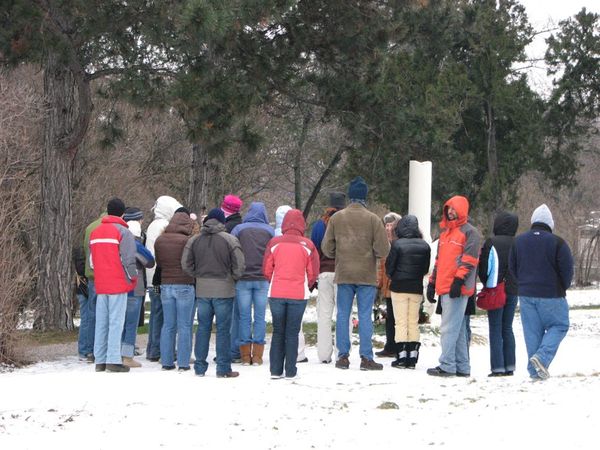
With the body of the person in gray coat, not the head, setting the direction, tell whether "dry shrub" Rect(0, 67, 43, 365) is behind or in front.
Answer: in front

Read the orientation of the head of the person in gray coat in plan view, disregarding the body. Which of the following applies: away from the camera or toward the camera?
away from the camera

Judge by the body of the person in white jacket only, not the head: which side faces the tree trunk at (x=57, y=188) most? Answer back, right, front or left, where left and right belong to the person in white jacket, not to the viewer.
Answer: left

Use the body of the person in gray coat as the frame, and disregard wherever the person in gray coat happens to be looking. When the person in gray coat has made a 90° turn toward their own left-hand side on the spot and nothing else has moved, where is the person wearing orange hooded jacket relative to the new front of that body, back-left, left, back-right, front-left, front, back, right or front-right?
back

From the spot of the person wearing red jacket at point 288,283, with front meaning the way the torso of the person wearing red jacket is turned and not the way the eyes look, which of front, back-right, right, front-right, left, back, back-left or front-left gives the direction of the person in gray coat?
left

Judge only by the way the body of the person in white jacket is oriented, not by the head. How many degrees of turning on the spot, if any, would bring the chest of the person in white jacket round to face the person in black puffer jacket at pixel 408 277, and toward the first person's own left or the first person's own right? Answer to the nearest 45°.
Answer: approximately 45° to the first person's own right

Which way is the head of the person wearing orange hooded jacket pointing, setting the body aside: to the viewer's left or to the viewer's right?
to the viewer's left

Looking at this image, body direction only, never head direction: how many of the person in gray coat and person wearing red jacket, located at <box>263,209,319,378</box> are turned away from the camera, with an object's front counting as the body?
2

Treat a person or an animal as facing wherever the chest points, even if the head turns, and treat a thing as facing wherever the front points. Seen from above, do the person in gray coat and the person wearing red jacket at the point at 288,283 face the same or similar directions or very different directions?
same or similar directions

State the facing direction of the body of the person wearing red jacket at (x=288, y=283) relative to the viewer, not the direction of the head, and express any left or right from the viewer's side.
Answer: facing away from the viewer

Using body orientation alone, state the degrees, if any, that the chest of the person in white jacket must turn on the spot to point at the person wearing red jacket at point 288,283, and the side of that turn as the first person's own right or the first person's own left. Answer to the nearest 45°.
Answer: approximately 90° to the first person's own right

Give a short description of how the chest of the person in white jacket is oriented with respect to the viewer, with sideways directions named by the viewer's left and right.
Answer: facing away from the viewer and to the right of the viewer

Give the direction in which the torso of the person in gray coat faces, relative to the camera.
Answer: away from the camera

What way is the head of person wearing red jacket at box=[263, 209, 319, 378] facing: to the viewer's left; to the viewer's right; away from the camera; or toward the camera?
away from the camera

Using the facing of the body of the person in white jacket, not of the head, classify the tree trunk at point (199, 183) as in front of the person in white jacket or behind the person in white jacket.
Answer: in front

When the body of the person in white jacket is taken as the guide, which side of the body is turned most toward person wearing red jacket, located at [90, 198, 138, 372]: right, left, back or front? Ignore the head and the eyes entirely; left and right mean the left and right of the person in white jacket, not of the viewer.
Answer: back
